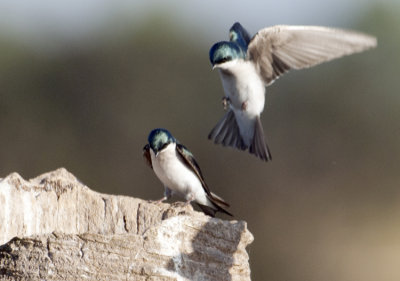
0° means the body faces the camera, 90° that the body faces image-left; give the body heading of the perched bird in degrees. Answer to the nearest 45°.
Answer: approximately 45°

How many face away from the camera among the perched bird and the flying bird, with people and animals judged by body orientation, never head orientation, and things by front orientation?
0

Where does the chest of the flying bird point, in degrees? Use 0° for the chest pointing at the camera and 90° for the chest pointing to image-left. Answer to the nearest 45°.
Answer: approximately 45°

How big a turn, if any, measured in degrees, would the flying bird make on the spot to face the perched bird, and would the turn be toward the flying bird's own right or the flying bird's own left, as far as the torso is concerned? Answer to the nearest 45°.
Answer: approximately 90° to the flying bird's own right
